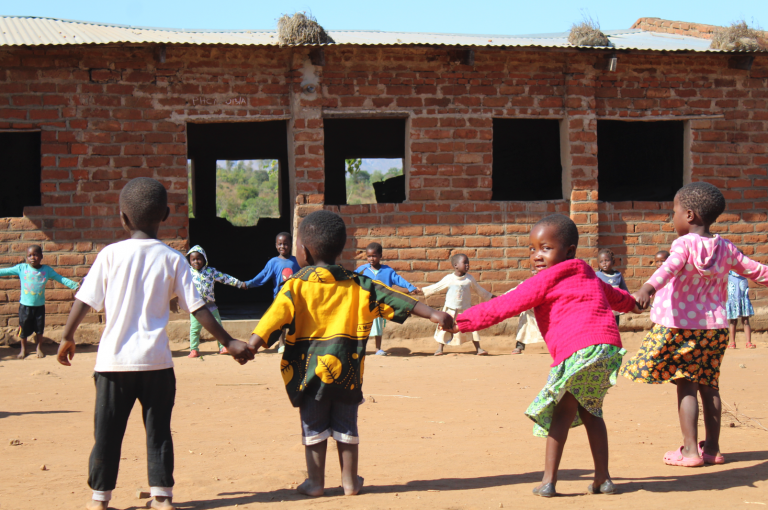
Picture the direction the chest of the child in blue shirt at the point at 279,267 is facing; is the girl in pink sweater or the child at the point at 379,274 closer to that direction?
the girl in pink sweater

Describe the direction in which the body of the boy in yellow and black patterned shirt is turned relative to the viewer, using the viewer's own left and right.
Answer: facing away from the viewer

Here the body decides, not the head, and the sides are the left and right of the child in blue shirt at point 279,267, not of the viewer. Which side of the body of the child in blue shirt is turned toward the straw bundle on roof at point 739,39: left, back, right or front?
left

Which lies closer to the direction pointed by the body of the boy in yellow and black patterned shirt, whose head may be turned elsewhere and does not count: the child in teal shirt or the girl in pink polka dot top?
the child in teal shirt

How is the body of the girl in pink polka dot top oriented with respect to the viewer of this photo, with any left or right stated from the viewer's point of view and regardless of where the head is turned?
facing away from the viewer and to the left of the viewer

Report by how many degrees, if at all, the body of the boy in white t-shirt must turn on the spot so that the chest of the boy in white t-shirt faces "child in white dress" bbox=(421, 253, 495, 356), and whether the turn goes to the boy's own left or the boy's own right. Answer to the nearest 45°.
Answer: approximately 45° to the boy's own right

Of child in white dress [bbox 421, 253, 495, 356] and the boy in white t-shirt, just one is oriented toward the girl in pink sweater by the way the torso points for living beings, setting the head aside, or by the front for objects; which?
the child in white dress

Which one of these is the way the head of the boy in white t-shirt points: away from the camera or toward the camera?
away from the camera

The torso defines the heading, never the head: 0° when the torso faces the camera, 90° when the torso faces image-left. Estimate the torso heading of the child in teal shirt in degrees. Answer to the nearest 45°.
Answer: approximately 0°

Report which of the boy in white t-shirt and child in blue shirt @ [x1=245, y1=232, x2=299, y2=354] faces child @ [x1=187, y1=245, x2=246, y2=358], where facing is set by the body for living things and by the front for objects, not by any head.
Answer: the boy in white t-shirt

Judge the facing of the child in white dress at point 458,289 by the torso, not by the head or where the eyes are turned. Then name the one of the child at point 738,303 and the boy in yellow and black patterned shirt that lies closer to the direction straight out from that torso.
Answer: the boy in yellow and black patterned shirt

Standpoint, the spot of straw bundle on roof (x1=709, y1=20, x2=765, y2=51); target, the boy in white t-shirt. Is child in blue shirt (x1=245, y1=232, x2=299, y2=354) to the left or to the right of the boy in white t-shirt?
right
